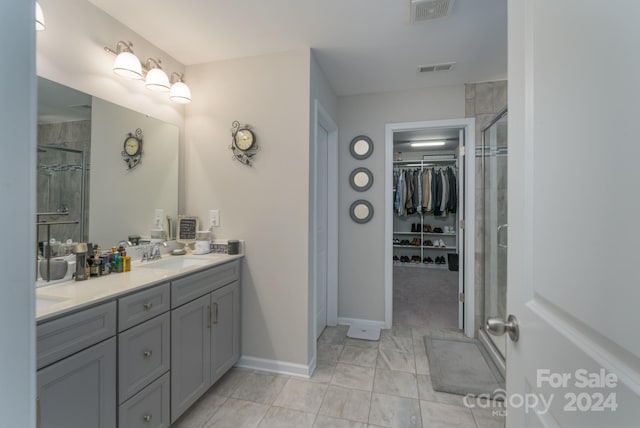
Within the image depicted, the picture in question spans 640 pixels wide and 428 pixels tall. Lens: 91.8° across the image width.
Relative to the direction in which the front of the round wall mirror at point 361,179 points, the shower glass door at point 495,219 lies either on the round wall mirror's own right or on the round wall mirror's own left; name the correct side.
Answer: on the round wall mirror's own left

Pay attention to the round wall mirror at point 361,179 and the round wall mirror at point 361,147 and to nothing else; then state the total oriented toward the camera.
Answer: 2

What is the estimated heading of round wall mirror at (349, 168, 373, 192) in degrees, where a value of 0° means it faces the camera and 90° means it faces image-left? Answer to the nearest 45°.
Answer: approximately 0°

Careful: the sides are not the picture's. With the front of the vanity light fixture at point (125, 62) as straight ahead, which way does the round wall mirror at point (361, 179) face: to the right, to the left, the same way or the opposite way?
to the right

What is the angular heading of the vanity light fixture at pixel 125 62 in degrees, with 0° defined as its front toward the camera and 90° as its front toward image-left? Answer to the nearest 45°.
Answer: approximately 315°

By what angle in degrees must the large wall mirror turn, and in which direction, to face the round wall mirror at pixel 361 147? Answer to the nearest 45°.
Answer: approximately 45° to its left

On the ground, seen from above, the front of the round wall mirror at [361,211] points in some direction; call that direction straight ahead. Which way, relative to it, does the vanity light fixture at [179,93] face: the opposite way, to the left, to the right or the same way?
to the left

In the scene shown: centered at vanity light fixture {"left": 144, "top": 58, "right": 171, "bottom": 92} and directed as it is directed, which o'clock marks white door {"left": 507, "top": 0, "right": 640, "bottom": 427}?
The white door is roughly at 1 o'clock from the vanity light fixture.

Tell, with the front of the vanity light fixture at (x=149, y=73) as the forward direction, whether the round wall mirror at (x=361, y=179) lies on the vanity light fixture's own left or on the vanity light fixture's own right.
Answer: on the vanity light fixture's own left

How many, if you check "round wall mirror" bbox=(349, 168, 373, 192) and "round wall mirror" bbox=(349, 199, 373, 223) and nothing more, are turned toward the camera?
2

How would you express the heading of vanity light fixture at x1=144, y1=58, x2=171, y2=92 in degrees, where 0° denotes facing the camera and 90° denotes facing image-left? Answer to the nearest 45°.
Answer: approximately 315°
